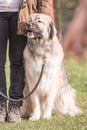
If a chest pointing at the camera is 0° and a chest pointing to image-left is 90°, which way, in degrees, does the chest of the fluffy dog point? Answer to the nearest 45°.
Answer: approximately 45°

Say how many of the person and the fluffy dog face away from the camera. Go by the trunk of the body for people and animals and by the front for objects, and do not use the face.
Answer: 0

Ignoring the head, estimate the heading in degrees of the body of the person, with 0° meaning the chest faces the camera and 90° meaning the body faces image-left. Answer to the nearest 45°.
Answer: approximately 0°
